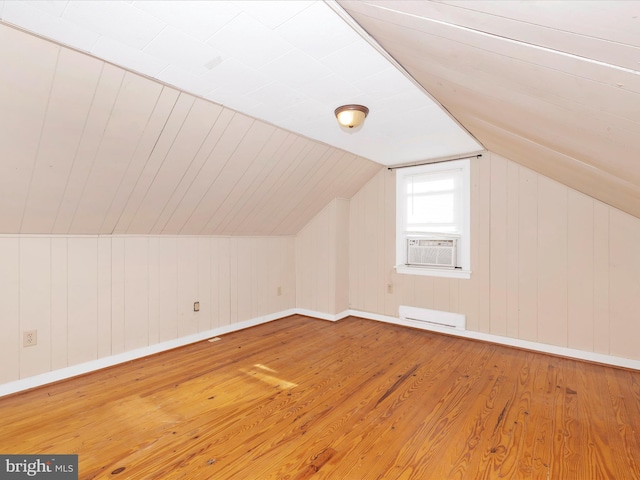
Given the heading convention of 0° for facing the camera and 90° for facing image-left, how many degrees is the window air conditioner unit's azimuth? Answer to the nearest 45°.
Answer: approximately 0°

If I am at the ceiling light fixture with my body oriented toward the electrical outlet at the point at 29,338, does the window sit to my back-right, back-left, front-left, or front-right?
back-right

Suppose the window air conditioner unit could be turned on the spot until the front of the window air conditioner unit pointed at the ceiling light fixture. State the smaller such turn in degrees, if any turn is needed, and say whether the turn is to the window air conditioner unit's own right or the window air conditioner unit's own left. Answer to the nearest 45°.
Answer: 0° — it already faces it
